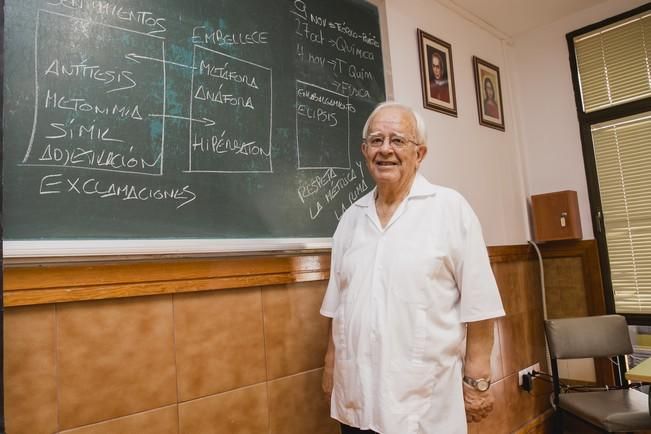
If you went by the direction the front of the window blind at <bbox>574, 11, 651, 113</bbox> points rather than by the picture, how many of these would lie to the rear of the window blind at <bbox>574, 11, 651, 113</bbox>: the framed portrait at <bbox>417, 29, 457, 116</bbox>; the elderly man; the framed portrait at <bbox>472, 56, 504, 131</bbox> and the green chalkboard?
0

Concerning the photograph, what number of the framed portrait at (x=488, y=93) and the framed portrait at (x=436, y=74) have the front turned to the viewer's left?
0

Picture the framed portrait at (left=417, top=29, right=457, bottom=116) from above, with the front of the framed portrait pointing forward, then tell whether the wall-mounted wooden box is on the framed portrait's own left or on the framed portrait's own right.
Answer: on the framed portrait's own left

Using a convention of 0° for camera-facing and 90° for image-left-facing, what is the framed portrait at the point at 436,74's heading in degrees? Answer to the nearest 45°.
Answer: approximately 315°

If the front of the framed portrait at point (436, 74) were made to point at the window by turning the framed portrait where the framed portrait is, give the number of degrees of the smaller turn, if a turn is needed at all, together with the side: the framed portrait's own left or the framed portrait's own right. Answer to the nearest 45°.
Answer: approximately 90° to the framed portrait's own left

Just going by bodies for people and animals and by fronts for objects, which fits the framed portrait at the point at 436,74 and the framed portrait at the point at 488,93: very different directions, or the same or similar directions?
same or similar directions

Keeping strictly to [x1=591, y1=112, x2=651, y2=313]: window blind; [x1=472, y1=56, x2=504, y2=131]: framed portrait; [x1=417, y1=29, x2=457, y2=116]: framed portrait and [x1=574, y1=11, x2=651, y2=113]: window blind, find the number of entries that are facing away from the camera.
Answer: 0

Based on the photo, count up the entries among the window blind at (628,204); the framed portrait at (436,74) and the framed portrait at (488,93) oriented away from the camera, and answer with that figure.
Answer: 0

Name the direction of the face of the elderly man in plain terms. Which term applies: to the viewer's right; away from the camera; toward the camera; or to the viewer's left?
toward the camera

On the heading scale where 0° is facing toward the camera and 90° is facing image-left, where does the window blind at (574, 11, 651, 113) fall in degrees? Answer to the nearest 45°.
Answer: approximately 45°

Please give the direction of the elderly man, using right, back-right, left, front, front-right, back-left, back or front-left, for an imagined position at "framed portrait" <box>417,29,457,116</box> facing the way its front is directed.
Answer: front-right

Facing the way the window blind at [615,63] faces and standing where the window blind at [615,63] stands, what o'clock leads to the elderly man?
The elderly man is roughly at 11 o'clock from the window blind.

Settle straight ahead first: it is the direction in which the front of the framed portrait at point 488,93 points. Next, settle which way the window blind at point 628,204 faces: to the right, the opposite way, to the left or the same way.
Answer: to the right

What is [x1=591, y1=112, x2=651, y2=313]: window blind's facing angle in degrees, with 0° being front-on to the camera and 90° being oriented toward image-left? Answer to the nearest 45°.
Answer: approximately 45°

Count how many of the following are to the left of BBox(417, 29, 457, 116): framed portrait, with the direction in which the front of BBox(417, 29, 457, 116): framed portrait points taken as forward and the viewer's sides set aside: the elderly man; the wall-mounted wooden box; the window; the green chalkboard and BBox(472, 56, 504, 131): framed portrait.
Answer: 3

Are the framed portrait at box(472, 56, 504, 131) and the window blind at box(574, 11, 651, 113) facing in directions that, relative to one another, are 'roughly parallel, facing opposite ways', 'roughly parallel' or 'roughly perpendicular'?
roughly perpendicular

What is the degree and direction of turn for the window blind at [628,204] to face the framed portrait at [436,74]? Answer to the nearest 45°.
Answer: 0° — it already faces it

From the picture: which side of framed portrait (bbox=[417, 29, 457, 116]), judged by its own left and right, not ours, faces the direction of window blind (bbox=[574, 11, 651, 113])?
left

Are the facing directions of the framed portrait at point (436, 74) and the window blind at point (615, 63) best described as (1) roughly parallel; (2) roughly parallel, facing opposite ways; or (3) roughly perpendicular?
roughly perpendicular

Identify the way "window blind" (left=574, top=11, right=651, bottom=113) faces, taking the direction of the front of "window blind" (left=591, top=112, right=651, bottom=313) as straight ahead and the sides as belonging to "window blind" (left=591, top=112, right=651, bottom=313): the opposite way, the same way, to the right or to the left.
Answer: the same way

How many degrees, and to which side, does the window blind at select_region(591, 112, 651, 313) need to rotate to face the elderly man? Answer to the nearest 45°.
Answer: approximately 45° to its left

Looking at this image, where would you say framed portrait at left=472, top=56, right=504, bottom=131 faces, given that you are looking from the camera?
facing the viewer and to the right of the viewer

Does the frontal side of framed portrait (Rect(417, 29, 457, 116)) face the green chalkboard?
no

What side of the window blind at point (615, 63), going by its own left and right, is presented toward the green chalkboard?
front
